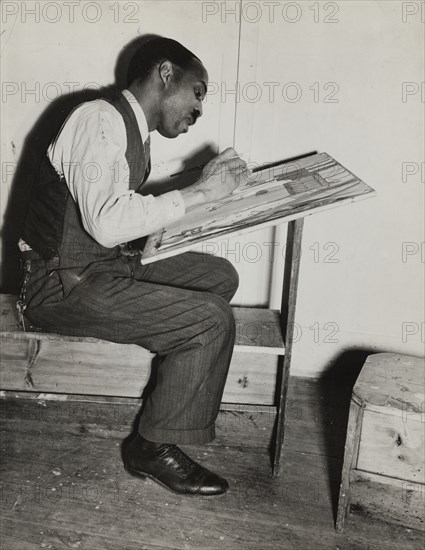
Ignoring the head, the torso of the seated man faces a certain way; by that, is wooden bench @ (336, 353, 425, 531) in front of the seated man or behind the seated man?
in front

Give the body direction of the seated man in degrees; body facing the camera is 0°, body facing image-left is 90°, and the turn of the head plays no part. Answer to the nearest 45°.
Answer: approximately 270°

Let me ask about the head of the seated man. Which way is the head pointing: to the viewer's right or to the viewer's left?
to the viewer's right
